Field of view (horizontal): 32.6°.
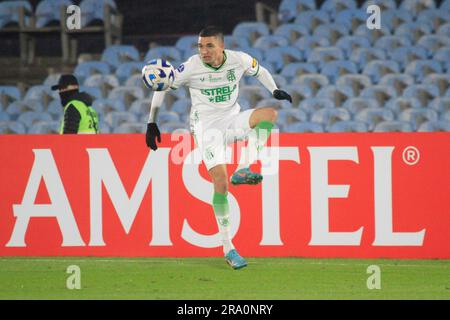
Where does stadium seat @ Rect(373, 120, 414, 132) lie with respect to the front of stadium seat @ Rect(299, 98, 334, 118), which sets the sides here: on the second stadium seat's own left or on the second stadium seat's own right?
on the second stadium seat's own left

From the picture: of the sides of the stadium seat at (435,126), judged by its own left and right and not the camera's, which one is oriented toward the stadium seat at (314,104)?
right
